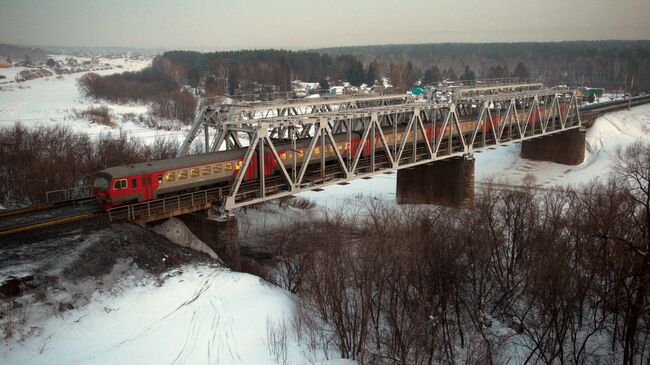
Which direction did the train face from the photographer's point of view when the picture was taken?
facing the viewer and to the left of the viewer

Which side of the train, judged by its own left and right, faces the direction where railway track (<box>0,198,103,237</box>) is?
front
